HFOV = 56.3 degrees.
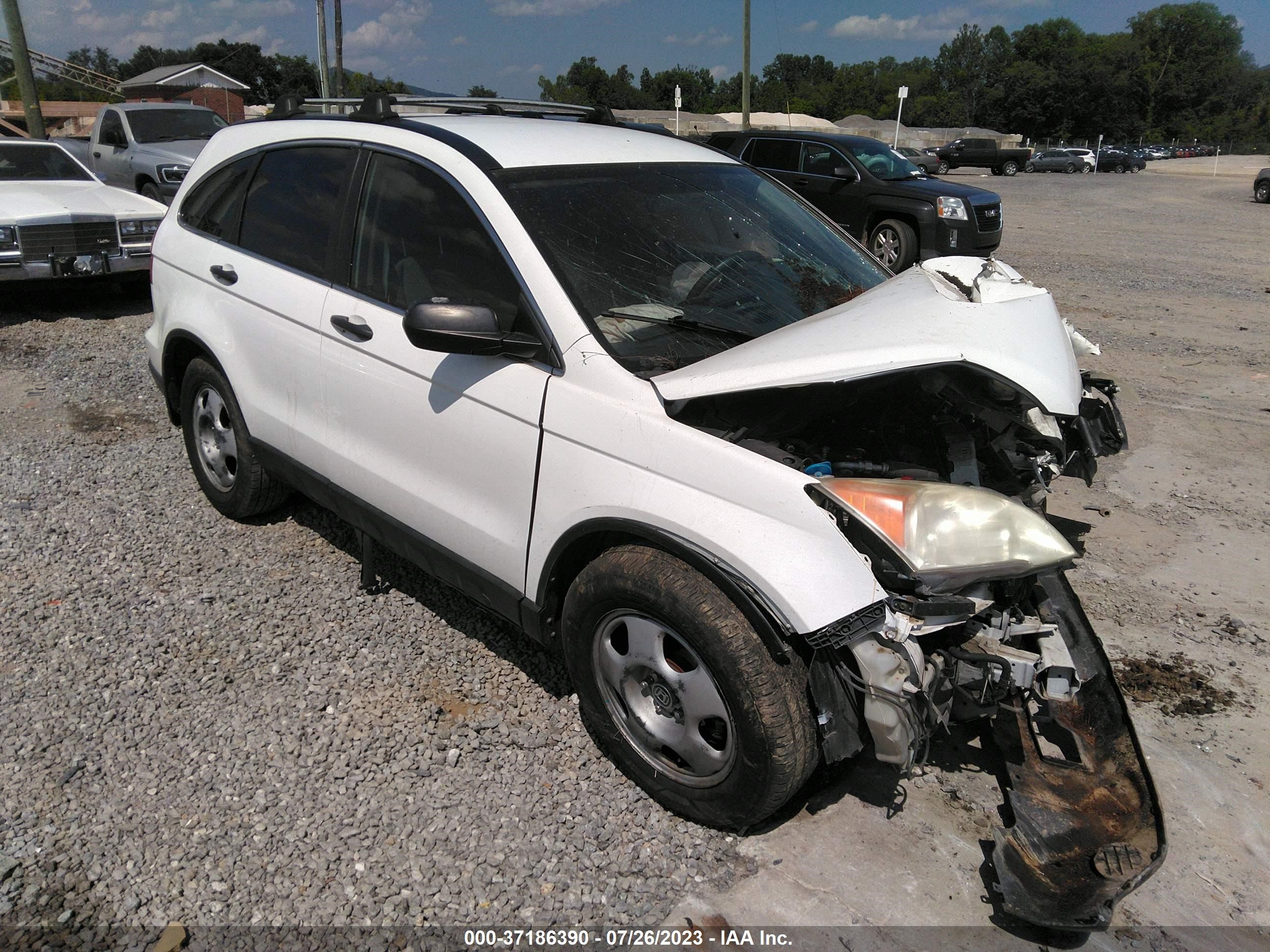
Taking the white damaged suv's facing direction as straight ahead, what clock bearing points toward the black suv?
The black suv is roughly at 8 o'clock from the white damaged suv.

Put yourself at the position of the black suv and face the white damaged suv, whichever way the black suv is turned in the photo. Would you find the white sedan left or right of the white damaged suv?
right

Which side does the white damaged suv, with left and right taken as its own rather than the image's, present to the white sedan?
back

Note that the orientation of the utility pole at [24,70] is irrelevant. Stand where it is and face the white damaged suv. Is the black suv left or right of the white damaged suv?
left

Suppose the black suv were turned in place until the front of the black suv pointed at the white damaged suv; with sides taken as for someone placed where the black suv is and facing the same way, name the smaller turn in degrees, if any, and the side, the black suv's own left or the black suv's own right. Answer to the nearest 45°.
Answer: approximately 45° to the black suv's own right

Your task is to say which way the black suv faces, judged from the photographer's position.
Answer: facing the viewer and to the right of the viewer

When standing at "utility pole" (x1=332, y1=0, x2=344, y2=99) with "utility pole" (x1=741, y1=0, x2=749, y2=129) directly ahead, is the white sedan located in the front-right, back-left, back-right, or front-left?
back-right

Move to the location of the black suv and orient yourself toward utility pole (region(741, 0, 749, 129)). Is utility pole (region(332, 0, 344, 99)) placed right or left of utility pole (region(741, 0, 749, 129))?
left

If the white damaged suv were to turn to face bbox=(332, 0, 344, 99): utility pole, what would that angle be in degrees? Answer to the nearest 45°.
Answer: approximately 135° to its left

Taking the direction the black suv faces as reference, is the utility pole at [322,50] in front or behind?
behind

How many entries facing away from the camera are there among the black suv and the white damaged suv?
0

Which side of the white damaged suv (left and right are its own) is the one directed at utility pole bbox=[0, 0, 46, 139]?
back

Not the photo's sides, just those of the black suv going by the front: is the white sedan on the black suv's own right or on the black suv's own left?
on the black suv's own right

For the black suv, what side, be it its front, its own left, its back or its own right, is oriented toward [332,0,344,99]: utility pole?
back

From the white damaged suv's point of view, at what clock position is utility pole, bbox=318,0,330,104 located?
The utility pole is roughly at 7 o'clock from the white damaged suv.
